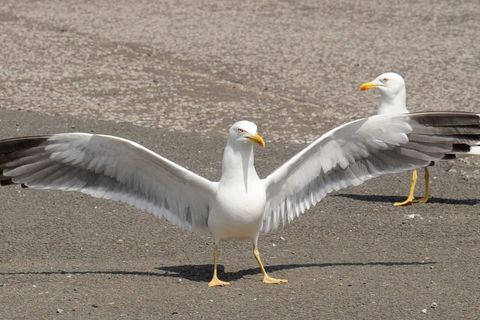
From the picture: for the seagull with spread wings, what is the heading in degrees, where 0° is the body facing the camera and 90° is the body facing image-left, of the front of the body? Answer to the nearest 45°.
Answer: approximately 0°
